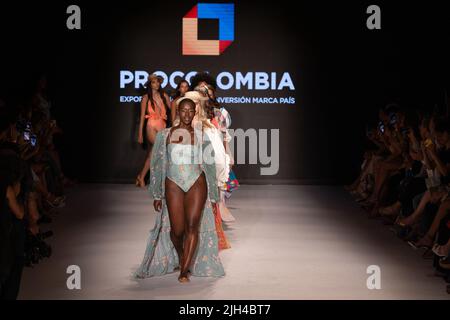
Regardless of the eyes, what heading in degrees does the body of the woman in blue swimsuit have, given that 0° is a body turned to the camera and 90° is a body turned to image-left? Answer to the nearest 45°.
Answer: approximately 0°

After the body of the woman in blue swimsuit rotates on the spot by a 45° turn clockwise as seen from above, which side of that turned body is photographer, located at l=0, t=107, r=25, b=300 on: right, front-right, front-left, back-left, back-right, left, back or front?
front
